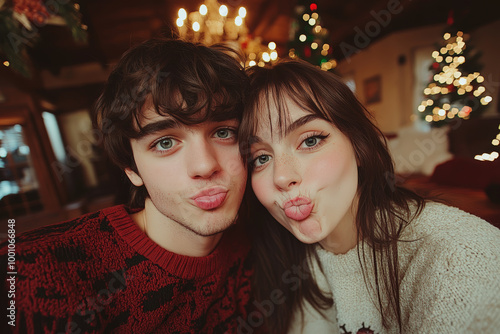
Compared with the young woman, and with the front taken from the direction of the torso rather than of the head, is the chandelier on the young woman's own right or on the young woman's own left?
on the young woman's own right

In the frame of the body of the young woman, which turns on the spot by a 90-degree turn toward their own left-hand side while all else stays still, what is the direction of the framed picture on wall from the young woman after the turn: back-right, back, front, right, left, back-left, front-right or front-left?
back-left

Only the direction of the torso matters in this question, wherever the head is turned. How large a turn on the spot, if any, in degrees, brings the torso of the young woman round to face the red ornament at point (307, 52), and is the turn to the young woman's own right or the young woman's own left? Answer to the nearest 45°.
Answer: approximately 135° to the young woman's own right

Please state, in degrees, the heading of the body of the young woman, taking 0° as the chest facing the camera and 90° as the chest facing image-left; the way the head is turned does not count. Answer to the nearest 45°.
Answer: approximately 45°

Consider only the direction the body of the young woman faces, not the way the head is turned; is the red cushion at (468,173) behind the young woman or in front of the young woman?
behind

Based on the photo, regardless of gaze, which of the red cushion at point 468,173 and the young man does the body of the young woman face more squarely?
the young man

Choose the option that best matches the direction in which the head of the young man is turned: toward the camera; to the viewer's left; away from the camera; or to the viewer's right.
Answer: toward the camera
